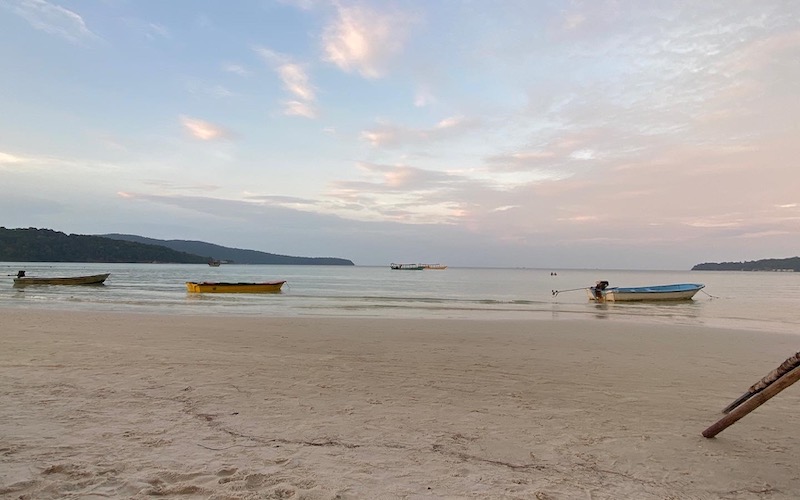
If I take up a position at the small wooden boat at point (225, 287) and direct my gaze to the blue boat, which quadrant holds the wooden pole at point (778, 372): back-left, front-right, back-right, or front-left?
front-right

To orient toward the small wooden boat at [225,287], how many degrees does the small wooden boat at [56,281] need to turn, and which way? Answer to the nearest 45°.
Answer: approximately 45° to its right

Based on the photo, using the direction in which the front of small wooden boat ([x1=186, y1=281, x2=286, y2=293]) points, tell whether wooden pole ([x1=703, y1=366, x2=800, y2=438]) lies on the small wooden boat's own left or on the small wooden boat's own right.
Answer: on the small wooden boat's own right

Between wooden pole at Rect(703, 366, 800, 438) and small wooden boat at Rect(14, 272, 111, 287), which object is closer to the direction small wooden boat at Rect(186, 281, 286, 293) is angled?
the wooden pole

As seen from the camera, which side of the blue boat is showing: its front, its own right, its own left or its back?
right

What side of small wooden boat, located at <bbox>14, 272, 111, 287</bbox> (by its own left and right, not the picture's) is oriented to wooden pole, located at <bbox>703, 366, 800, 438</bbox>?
right

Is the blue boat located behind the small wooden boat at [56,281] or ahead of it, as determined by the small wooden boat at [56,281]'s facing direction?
ahead

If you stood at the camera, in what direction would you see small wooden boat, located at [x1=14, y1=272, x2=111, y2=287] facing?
facing to the right of the viewer

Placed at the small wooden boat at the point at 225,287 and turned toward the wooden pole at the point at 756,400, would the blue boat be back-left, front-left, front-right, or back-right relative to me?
front-left

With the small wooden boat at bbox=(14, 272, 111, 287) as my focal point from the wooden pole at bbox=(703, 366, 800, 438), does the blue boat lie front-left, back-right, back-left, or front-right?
front-right

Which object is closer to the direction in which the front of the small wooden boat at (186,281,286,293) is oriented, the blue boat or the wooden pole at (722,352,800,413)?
the blue boat

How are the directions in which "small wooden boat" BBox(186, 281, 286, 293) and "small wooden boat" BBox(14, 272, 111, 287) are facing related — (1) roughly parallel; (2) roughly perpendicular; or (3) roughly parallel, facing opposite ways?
roughly parallel

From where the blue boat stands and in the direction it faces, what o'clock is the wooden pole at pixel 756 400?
The wooden pole is roughly at 3 o'clock from the blue boat.

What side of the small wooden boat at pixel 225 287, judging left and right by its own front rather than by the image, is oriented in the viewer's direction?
right

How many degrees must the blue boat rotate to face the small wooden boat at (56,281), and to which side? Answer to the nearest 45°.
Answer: approximately 180°

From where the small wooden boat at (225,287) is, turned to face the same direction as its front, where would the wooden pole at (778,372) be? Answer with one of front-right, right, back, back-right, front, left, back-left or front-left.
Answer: right

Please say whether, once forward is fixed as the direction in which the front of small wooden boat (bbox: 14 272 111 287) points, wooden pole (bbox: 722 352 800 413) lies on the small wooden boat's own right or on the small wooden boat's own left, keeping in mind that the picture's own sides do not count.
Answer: on the small wooden boat's own right

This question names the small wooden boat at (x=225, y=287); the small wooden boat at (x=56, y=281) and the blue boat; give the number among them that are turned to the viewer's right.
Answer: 3
